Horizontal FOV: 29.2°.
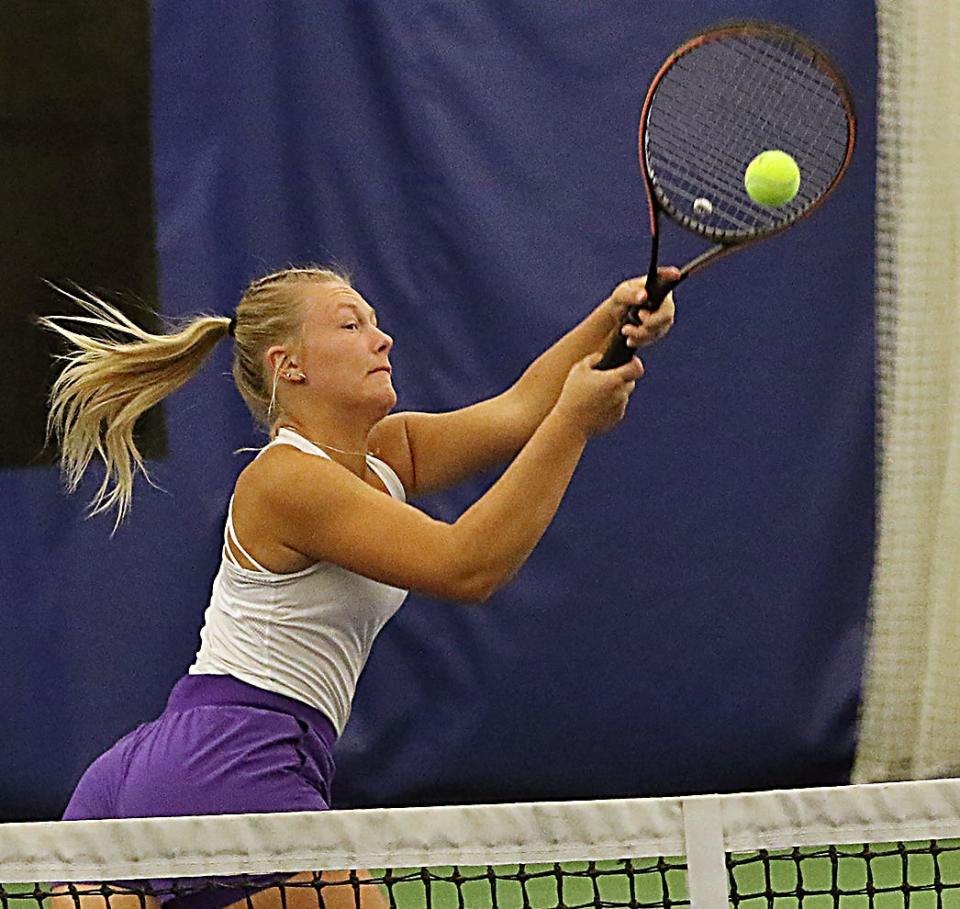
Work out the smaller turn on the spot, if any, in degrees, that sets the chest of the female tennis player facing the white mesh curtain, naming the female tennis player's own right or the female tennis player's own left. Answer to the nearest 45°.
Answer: approximately 45° to the female tennis player's own left

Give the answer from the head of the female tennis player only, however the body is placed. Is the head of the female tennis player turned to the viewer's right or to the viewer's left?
to the viewer's right

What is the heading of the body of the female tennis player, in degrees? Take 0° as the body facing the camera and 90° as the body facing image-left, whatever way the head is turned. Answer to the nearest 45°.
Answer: approximately 270°

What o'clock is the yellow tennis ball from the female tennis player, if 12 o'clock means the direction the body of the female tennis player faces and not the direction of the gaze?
The yellow tennis ball is roughly at 11 o'clock from the female tennis player.
